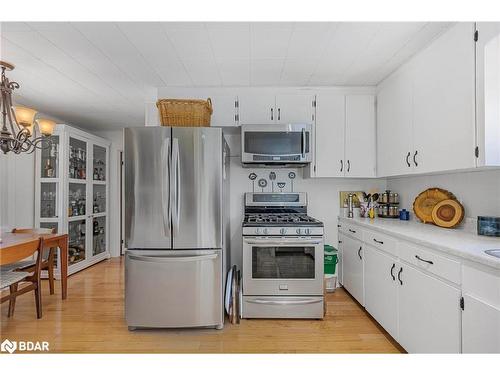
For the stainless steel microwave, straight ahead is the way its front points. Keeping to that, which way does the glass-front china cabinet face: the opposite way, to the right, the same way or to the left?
to the left

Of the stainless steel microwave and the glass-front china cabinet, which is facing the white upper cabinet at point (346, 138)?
the glass-front china cabinet

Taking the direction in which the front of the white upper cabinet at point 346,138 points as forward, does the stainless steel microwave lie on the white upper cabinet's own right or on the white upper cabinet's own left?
on the white upper cabinet's own right

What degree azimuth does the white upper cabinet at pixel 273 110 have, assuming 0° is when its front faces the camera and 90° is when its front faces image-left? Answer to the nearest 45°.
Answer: approximately 0°

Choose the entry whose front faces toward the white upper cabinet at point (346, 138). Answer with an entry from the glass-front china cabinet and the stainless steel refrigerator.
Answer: the glass-front china cabinet

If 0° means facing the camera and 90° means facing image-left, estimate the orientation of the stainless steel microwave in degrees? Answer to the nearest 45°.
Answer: approximately 0°

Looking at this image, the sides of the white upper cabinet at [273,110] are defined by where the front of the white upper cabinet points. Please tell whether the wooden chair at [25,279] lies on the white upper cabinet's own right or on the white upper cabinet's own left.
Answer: on the white upper cabinet's own right
